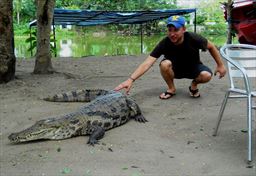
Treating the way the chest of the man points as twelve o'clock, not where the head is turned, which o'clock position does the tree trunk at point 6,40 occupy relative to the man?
The tree trunk is roughly at 4 o'clock from the man.

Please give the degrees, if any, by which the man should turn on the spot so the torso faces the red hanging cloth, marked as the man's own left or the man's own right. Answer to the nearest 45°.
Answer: approximately 180°

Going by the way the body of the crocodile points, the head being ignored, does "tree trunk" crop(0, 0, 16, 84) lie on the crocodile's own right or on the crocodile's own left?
on the crocodile's own right

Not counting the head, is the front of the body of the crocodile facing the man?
no

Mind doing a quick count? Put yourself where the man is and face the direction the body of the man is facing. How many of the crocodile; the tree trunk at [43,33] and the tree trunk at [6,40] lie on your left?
0

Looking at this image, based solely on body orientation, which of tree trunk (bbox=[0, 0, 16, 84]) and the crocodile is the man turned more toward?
the crocodile

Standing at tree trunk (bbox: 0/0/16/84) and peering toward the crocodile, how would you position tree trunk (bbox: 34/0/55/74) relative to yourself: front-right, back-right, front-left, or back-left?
back-left

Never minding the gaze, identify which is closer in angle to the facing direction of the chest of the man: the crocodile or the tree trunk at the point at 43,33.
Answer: the crocodile

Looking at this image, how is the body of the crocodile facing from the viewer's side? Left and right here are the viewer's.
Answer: facing the viewer and to the left of the viewer

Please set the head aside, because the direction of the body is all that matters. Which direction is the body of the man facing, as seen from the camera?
toward the camera

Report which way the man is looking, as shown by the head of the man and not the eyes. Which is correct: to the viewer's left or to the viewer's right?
to the viewer's left

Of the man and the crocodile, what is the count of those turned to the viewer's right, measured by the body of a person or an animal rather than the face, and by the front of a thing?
0

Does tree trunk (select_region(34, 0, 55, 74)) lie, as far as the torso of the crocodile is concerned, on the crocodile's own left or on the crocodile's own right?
on the crocodile's own right

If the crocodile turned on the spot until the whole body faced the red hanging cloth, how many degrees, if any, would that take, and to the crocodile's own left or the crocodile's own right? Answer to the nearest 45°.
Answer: approximately 180°
